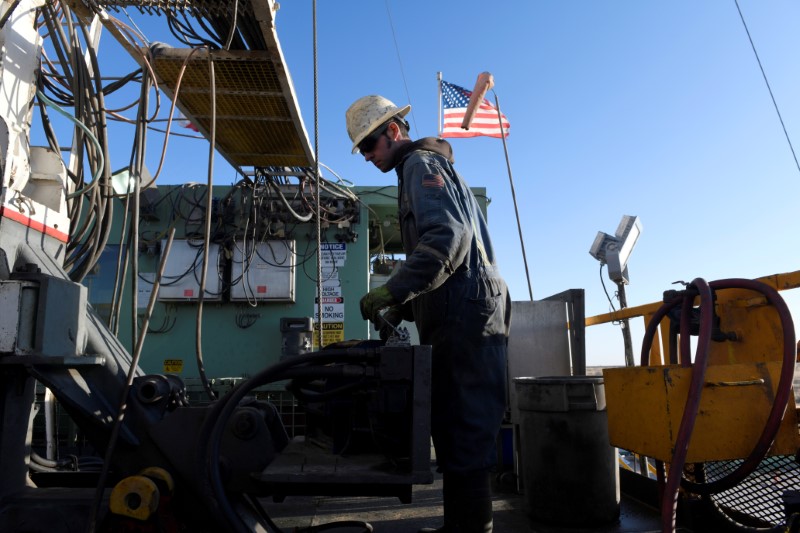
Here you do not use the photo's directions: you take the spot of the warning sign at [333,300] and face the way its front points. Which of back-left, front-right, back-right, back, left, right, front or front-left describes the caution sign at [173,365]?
right

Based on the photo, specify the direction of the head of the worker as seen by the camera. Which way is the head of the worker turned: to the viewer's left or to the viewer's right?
to the viewer's left

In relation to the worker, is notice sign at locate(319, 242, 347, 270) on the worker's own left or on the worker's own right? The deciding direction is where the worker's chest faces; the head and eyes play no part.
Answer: on the worker's own right

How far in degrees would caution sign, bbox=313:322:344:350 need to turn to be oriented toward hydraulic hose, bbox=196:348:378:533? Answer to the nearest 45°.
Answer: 0° — it already faces it

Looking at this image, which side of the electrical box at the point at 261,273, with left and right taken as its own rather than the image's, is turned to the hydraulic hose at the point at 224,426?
front

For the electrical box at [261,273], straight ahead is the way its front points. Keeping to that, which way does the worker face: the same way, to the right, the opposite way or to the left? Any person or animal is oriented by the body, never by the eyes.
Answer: to the right

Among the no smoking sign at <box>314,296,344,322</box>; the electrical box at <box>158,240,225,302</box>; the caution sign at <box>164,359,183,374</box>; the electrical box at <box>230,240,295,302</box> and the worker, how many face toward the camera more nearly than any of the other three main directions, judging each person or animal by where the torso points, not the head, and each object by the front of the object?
4

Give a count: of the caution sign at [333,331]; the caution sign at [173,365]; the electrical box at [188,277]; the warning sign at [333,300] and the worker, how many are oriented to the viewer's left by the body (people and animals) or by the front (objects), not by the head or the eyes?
1

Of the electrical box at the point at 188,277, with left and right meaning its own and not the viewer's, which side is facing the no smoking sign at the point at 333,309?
left

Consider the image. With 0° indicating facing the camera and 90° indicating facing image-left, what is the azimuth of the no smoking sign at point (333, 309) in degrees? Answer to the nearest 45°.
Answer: approximately 0°

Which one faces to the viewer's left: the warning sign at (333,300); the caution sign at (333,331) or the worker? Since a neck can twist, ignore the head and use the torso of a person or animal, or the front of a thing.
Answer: the worker

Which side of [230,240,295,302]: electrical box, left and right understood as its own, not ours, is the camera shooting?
front

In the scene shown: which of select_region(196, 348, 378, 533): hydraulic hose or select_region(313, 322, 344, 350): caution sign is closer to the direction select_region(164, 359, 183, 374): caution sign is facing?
the hydraulic hose

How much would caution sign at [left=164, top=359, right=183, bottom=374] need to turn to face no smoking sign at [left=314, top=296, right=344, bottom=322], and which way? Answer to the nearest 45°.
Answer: approximately 90° to its left
